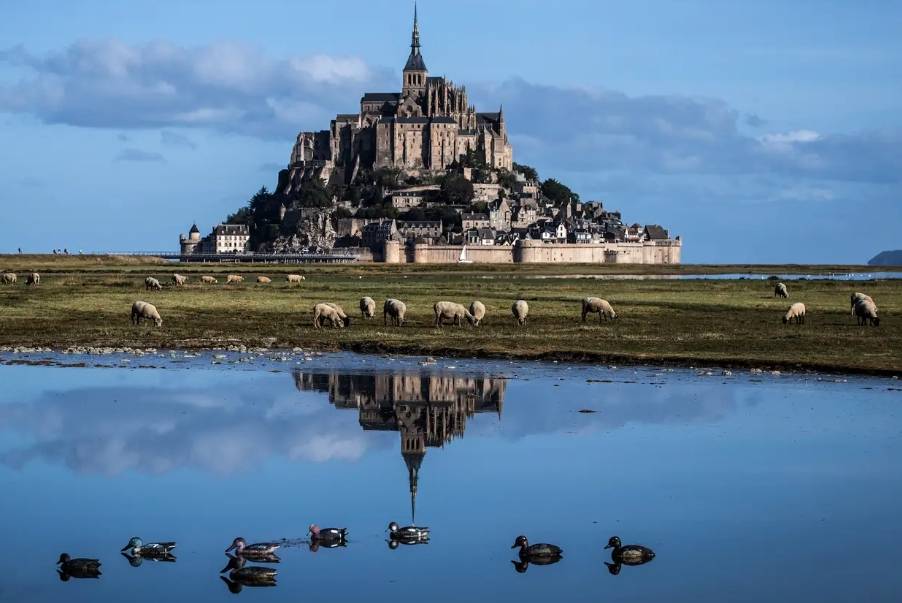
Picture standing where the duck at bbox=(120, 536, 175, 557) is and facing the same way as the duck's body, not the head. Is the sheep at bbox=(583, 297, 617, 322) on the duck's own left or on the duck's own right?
on the duck's own right

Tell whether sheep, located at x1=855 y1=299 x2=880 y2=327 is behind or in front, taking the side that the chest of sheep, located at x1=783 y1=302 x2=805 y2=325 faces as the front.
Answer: behind

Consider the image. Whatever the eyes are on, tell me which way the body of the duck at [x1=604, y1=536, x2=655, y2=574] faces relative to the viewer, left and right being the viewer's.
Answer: facing to the left of the viewer

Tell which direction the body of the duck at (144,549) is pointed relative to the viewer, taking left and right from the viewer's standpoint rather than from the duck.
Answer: facing to the left of the viewer

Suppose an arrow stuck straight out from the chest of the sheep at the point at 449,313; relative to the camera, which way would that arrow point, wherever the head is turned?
to the viewer's right

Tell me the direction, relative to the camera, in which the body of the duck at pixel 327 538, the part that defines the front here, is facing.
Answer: to the viewer's left

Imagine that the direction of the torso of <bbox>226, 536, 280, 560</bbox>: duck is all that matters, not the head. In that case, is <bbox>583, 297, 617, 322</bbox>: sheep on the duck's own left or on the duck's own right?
on the duck's own right

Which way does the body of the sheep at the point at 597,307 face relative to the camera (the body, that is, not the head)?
to the viewer's right

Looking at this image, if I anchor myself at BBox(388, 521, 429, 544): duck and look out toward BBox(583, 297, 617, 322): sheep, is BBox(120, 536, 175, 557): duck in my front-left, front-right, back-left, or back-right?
back-left

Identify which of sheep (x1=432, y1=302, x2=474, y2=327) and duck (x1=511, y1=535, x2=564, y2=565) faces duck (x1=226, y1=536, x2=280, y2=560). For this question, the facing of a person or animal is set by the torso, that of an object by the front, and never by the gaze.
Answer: duck (x1=511, y1=535, x2=564, y2=565)

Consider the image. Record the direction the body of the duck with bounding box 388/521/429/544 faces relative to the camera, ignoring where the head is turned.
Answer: to the viewer's left

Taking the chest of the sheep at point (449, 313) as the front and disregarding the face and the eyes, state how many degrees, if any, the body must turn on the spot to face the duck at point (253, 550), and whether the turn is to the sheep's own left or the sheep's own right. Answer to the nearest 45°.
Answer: approximately 90° to the sheep's own right

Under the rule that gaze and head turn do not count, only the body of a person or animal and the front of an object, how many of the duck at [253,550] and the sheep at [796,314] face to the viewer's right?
0

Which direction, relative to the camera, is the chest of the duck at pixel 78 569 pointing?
to the viewer's left

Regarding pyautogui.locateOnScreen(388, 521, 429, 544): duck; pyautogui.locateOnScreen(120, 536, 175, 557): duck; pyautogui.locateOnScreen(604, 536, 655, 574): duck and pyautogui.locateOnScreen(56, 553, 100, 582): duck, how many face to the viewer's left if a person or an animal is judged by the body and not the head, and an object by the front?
4
